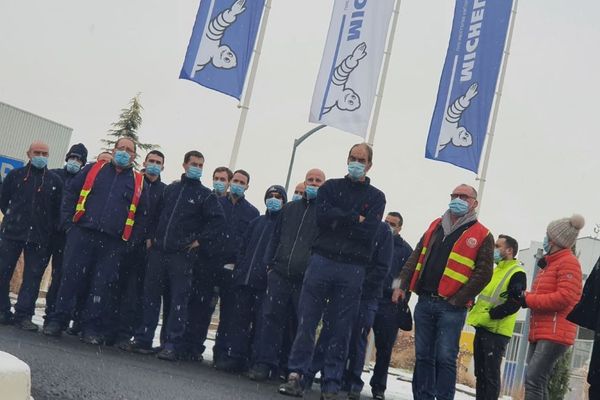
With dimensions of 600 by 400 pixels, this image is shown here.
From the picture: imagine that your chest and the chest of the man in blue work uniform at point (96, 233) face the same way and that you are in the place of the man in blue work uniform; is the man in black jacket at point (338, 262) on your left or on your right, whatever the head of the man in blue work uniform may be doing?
on your left

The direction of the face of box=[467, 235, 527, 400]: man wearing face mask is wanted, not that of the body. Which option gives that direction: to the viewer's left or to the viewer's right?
to the viewer's left

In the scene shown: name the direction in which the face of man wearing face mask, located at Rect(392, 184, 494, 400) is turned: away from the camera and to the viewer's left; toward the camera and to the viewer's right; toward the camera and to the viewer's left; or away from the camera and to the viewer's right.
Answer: toward the camera and to the viewer's left

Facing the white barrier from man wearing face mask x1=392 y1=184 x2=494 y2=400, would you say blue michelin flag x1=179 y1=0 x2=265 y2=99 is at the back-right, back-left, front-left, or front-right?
back-right

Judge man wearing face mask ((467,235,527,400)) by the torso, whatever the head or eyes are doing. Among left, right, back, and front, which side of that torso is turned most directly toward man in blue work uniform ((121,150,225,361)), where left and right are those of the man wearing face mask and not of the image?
front

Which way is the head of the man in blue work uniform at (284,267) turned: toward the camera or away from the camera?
toward the camera

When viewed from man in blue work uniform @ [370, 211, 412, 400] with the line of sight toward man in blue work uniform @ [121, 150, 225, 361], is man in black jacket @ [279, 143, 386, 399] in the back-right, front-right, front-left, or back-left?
front-left

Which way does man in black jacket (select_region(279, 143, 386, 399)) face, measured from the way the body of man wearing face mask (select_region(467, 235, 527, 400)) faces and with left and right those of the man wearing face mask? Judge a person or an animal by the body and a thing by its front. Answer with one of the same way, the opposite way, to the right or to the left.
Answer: to the left

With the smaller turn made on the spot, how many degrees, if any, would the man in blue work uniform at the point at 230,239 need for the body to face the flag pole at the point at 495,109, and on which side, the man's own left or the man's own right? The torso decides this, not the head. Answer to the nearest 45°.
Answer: approximately 135° to the man's own left

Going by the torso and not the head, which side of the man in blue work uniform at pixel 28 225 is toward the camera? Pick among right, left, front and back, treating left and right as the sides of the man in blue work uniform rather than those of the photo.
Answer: front

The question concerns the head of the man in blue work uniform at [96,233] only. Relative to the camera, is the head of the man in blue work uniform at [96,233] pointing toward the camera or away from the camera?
toward the camera

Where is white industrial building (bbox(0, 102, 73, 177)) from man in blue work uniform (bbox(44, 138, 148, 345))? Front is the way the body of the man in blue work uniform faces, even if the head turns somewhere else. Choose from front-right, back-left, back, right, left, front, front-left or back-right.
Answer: back

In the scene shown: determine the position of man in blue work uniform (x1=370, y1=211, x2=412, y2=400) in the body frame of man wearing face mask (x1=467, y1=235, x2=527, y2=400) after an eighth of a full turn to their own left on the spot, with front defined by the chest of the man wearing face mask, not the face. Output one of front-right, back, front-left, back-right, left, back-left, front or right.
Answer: right

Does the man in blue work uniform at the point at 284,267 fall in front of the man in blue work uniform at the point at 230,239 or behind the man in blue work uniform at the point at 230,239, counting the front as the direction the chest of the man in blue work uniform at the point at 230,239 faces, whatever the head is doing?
in front

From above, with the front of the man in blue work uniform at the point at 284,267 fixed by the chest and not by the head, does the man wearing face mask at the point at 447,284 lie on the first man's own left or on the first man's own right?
on the first man's own left

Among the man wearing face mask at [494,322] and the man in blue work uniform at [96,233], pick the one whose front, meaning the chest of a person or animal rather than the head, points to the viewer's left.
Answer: the man wearing face mask

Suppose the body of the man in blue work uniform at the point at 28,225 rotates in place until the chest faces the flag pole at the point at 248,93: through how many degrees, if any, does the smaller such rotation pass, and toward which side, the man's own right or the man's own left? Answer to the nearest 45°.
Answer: approximately 135° to the man's own left

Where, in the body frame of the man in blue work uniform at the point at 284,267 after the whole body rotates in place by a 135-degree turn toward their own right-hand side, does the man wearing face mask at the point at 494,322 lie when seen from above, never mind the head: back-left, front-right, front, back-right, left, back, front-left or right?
back-right

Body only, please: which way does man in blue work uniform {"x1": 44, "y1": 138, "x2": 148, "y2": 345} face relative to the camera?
toward the camera
